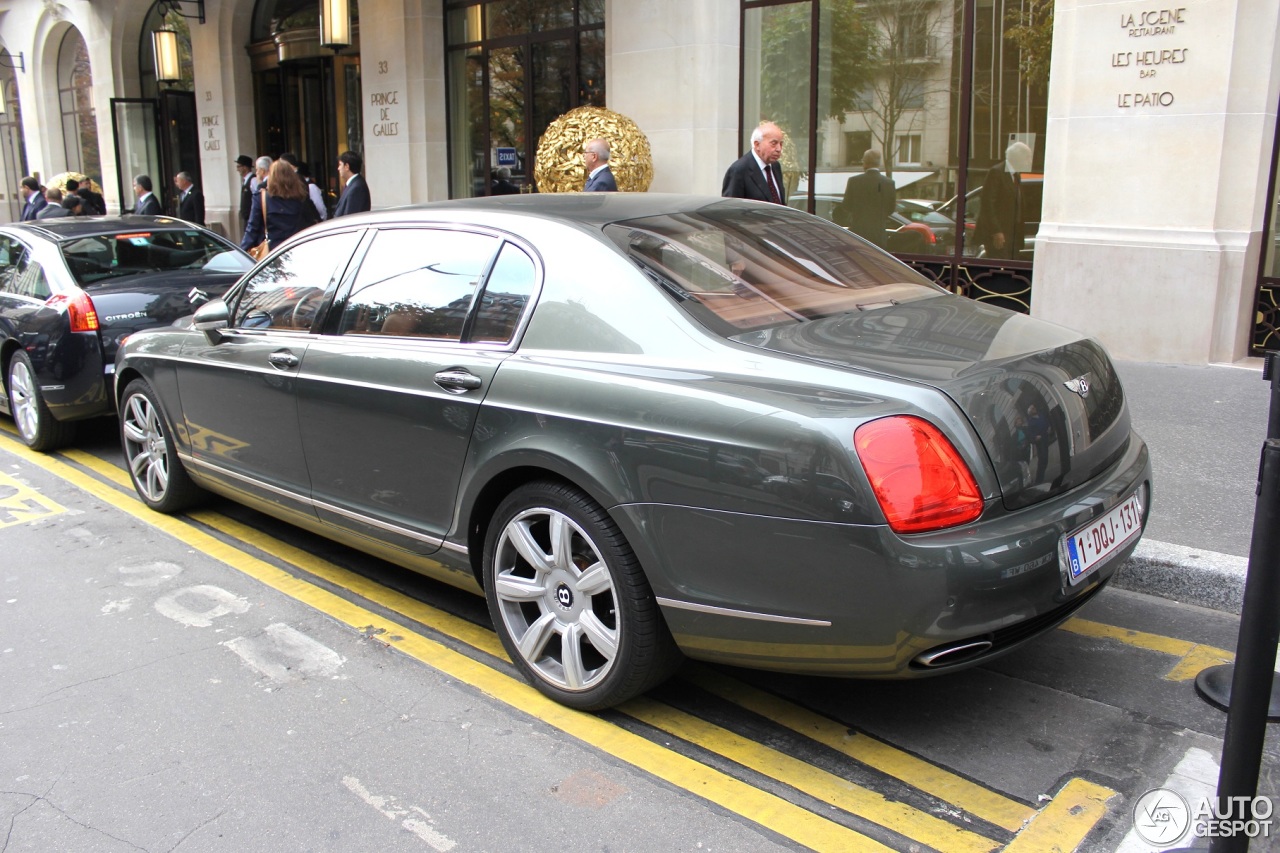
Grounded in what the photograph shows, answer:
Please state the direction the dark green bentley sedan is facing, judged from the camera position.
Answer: facing away from the viewer and to the left of the viewer

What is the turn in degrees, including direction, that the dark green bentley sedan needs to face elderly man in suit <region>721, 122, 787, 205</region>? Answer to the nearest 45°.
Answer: approximately 45° to its right

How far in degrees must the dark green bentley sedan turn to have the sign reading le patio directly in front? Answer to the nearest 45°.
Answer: approximately 90° to its right

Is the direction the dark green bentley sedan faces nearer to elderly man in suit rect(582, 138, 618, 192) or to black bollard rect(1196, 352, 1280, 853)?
the elderly man in suit

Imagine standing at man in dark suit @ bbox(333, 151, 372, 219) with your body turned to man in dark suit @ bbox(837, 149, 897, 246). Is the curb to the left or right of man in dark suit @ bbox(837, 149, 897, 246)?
right

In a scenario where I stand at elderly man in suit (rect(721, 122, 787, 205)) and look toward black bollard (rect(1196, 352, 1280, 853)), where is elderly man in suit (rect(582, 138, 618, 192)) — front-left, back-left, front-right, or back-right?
back-right

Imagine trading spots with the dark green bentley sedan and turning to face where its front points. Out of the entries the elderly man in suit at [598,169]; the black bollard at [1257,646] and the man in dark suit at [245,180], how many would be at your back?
1

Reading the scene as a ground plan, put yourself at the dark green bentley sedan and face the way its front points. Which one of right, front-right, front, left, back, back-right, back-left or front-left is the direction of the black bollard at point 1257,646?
back
